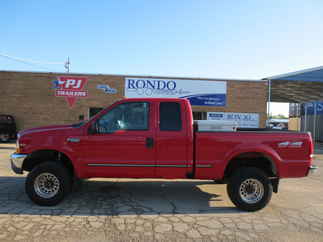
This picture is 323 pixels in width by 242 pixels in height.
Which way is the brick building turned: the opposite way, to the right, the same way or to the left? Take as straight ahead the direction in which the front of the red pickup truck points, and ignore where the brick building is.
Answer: to the left

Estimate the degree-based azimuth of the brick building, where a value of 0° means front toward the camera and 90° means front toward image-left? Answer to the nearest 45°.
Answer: approximately 0°

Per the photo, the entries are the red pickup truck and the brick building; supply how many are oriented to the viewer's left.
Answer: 1

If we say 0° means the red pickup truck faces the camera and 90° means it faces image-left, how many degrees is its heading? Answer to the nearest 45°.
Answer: approximately 90°

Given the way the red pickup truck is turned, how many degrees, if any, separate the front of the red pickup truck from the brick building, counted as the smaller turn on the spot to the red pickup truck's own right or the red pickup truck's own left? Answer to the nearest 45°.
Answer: approximately 45° to the red pickup truck's own right

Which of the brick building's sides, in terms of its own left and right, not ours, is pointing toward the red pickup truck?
front
